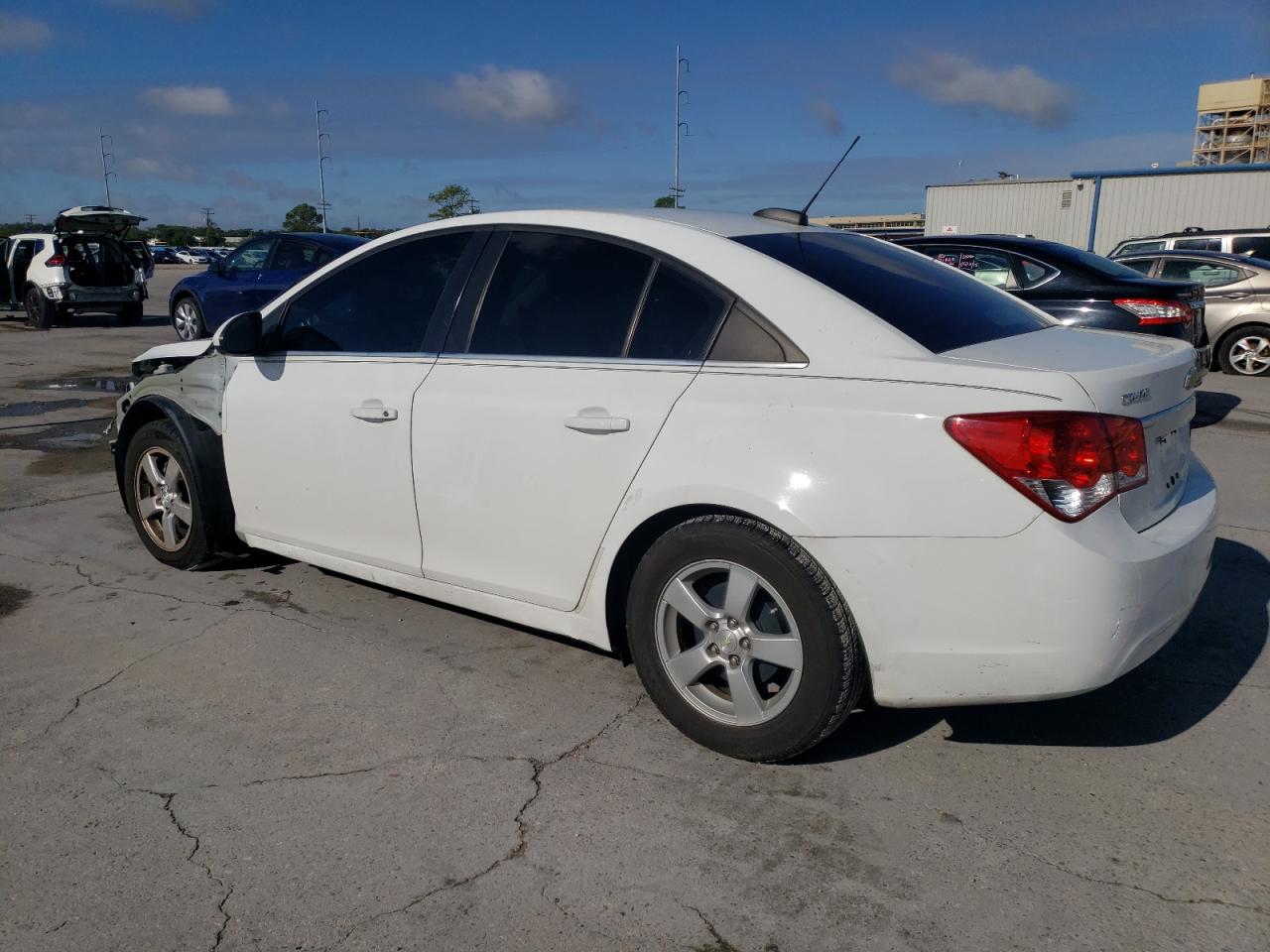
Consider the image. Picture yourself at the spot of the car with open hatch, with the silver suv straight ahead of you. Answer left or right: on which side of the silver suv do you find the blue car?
right

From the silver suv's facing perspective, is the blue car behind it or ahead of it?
ahead

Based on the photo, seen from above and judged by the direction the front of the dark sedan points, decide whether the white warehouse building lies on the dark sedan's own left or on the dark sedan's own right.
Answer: on the dark sedan's own right

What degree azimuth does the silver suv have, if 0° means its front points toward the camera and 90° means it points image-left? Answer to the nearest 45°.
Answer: approximately 90°

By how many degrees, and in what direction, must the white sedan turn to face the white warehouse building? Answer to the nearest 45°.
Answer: approximately 90° to its right

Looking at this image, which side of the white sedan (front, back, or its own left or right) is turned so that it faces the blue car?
front

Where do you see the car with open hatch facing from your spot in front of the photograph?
facing away from the viewer and to the left of the viewer

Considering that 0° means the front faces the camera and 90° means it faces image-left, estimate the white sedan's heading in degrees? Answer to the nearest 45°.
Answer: approximately 135°

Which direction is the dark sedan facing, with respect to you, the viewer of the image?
facing away from the viewer and to the left of the viewer

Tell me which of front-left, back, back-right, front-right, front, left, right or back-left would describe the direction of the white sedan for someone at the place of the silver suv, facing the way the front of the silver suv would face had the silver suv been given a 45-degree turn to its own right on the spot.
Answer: back-left

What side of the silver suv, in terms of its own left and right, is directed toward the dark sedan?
left

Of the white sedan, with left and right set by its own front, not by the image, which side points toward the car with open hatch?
front

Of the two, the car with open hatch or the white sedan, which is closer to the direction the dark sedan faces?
the car with open hatch
